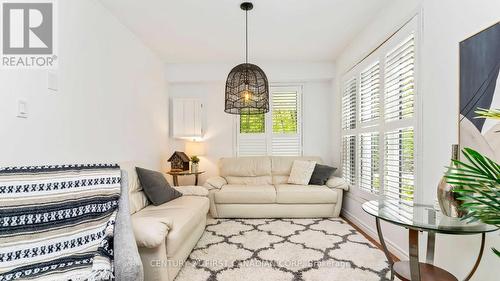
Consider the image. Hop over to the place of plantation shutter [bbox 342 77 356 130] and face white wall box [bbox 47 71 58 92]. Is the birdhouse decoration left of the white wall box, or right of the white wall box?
right

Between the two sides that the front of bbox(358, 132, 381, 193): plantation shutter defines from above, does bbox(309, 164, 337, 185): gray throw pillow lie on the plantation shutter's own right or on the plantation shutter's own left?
on the plantation shutter's own right

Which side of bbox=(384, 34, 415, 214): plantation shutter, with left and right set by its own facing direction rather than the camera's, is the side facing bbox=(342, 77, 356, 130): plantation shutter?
right

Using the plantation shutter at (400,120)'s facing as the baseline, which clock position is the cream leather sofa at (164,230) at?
The cream leather sofa is roughly at 12 o'clock from the plantation shutter.

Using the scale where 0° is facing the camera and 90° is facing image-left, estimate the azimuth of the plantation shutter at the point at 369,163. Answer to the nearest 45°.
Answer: approximately 45°

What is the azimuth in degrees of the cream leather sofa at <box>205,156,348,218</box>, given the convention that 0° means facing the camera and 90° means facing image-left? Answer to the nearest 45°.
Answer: approximately 0°

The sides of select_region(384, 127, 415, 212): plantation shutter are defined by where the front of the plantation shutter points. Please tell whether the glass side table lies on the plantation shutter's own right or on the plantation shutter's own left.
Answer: on the plantation shutter's own left

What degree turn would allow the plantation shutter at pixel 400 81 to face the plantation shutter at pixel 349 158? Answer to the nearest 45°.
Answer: approximately 90° to its right
